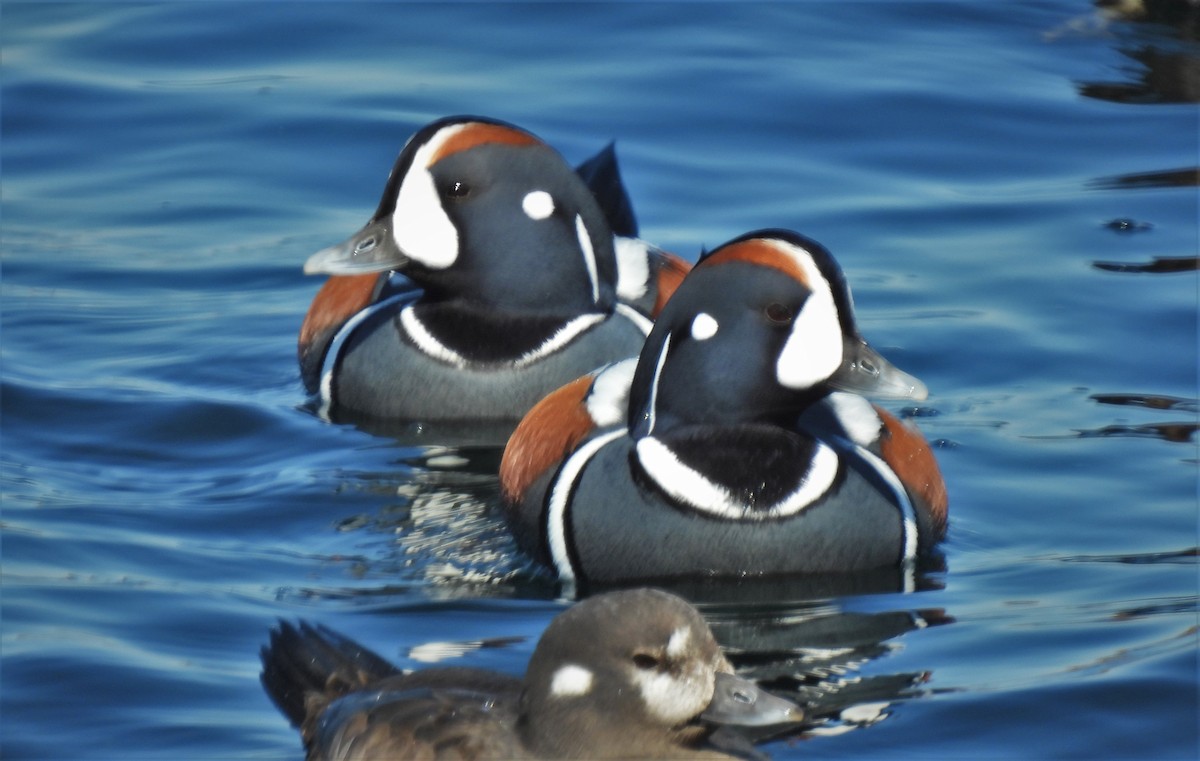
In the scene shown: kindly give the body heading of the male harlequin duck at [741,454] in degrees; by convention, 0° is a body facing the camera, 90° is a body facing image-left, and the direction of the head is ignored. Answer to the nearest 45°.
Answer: approximately 0°

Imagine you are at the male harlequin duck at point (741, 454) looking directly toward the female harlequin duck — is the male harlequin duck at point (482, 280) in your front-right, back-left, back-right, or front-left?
back-right

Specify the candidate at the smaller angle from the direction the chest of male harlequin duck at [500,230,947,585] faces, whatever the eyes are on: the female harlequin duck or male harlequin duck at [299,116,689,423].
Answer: the female harlequin duck

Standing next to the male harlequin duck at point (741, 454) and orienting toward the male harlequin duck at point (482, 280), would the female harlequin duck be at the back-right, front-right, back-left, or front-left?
back-left

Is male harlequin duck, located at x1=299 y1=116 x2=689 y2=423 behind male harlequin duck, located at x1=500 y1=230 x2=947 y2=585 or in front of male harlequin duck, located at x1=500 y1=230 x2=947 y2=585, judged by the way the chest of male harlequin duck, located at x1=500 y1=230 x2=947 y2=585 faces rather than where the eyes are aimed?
behind

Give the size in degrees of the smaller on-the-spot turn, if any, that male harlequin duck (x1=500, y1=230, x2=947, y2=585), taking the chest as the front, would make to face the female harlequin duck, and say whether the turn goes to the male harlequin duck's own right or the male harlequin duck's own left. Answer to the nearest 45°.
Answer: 0° — it already faces it
